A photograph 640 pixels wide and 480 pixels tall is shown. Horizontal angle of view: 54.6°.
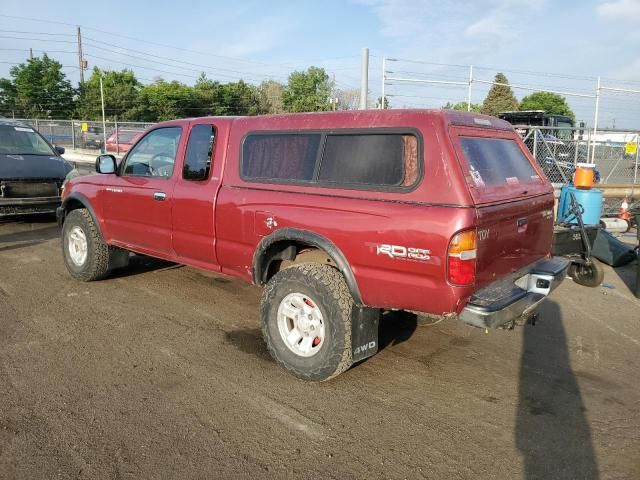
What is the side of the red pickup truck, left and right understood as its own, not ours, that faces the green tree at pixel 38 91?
front

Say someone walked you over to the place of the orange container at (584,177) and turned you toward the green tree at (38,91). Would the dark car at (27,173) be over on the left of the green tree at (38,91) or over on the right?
left

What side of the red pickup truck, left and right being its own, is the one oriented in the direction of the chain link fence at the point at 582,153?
right

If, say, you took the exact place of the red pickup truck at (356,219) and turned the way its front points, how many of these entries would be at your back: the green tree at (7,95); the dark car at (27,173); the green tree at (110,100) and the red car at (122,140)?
0

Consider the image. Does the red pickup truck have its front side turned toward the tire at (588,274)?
no

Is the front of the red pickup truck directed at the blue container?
no

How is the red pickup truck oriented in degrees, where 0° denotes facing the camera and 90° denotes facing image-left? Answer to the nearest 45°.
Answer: approximately 135°

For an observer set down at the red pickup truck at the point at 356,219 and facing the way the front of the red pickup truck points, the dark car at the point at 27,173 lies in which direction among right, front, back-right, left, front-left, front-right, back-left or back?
front

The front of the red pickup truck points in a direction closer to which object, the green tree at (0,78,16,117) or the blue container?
the green tree

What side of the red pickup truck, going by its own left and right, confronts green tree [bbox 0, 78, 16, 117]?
front

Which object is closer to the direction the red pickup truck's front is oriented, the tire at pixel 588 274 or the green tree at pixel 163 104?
the green tree

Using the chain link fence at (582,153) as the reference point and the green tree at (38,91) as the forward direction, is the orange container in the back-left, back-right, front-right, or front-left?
back-left

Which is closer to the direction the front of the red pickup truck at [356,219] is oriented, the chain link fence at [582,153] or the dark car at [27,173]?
the dark car

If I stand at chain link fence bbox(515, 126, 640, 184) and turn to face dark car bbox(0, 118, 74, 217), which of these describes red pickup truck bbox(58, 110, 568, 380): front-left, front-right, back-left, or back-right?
front-left

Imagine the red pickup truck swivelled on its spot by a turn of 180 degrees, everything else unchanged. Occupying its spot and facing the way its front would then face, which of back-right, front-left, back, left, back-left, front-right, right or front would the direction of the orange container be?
left
